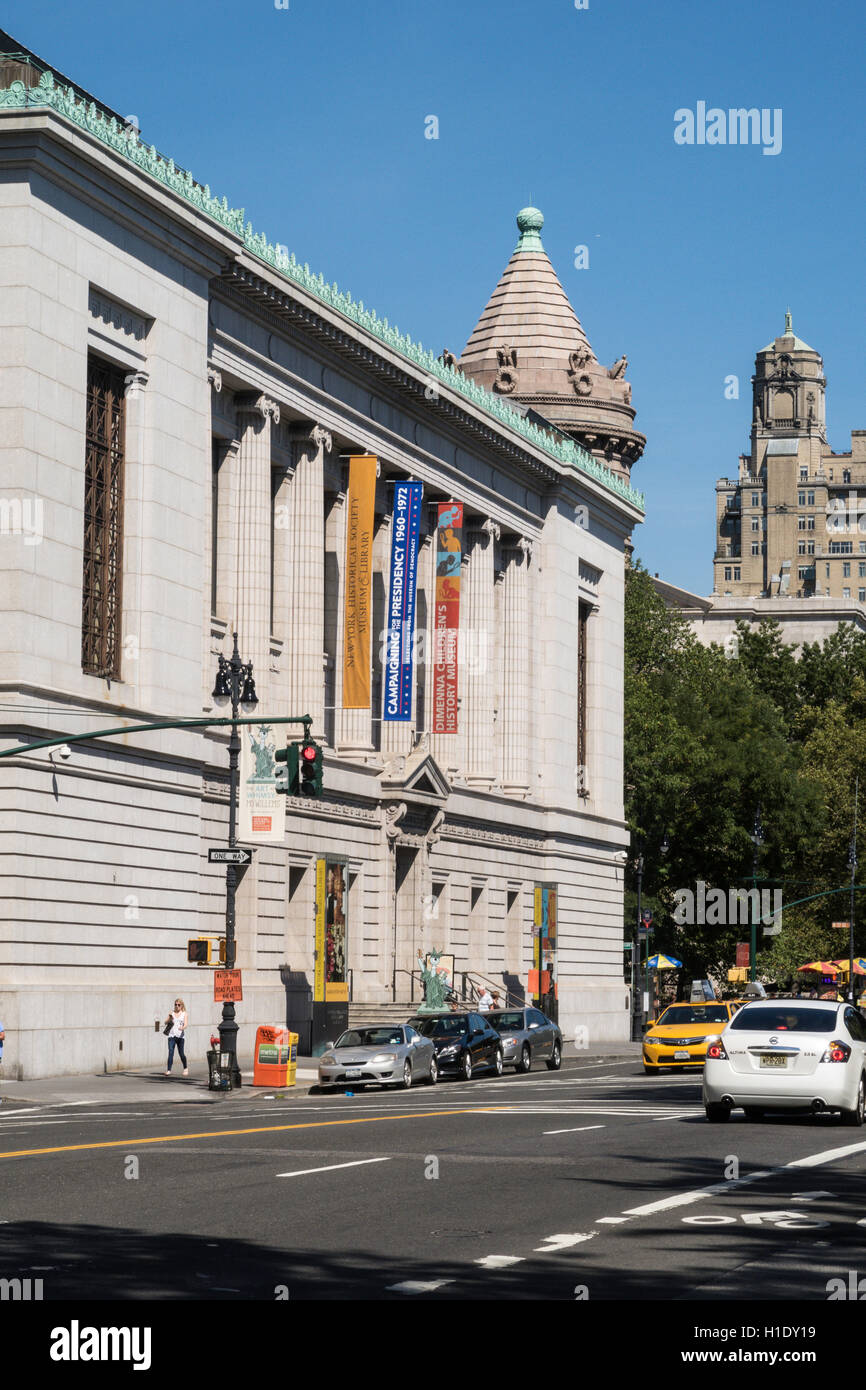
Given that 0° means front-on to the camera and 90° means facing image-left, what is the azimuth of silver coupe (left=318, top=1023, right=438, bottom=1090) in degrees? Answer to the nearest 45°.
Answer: approximately 45°

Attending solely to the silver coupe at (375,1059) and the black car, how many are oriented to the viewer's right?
0

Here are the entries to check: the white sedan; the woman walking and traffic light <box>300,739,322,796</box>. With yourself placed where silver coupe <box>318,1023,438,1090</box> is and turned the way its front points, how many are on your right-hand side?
1

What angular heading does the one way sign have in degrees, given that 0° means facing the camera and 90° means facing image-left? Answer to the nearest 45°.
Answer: approximately 0°

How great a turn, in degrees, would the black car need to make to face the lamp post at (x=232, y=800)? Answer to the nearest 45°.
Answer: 0° — it already faces it

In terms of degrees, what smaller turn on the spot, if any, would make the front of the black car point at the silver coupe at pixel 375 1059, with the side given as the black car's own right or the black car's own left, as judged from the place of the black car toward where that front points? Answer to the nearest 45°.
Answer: approximately 45° to the black car's own left

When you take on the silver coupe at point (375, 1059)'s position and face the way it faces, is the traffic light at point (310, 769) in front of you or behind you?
in front

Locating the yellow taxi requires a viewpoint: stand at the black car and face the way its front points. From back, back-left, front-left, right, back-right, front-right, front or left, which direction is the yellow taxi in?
back-left

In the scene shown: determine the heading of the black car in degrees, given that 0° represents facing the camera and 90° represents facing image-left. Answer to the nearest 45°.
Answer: approximately 45°

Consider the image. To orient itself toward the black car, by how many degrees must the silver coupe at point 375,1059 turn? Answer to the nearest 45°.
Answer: approximately 135° to its right
